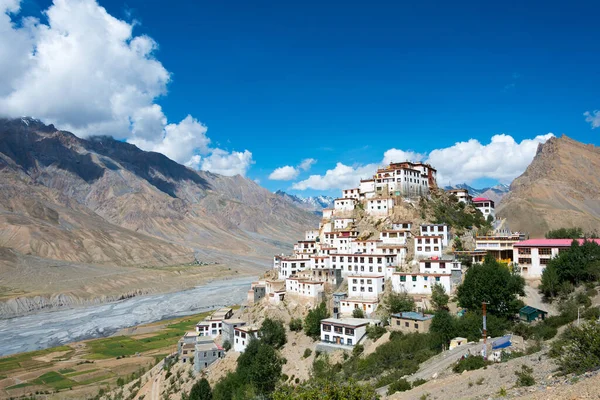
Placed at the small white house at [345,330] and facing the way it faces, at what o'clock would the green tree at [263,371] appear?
The green tree is roughly at 3 o'clock from the small white house.

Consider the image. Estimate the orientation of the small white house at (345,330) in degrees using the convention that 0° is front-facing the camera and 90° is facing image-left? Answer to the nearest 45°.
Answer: approximately 0°

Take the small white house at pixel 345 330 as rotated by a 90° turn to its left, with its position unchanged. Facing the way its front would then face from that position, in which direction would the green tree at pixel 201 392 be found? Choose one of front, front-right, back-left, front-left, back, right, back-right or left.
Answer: back

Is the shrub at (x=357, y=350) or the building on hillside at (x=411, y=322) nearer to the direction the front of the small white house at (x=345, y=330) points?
the shrub

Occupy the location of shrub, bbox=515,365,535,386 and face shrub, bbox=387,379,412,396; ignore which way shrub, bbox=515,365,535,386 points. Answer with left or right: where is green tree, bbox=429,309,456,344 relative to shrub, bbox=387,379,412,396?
right

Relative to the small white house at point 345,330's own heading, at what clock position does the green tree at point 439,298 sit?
The green tree is roughly at 9 o'clock from the small white house.
